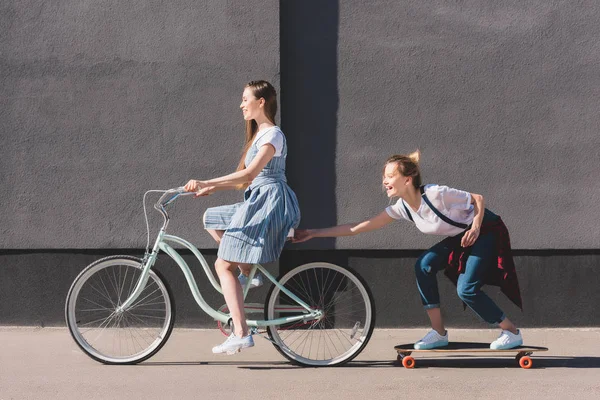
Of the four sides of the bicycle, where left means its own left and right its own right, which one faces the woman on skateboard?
back

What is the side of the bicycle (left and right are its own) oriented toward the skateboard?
back

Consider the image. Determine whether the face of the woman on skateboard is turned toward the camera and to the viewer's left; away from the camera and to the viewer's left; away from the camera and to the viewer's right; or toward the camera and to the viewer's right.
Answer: toward the camera and to the viewer's left

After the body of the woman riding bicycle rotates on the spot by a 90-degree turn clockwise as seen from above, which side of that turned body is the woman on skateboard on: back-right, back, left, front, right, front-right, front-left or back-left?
right

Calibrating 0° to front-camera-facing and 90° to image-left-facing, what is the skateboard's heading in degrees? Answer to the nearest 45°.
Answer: approximately 90°

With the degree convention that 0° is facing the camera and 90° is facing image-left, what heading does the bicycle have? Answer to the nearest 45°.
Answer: approximately 90°

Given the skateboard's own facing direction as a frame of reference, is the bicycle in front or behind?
in front

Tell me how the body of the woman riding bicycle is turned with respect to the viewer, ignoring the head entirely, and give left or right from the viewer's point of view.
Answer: facing to the left of the viewer

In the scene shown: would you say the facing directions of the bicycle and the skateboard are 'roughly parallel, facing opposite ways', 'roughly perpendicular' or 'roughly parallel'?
roughly parallel

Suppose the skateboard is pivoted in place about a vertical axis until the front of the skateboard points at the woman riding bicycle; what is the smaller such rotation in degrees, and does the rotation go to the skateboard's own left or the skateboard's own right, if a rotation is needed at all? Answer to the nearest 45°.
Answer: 0° — it already faces them

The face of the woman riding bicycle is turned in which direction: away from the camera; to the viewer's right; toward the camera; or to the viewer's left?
to the viewer's left

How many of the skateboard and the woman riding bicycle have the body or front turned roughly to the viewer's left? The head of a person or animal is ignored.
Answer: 2
